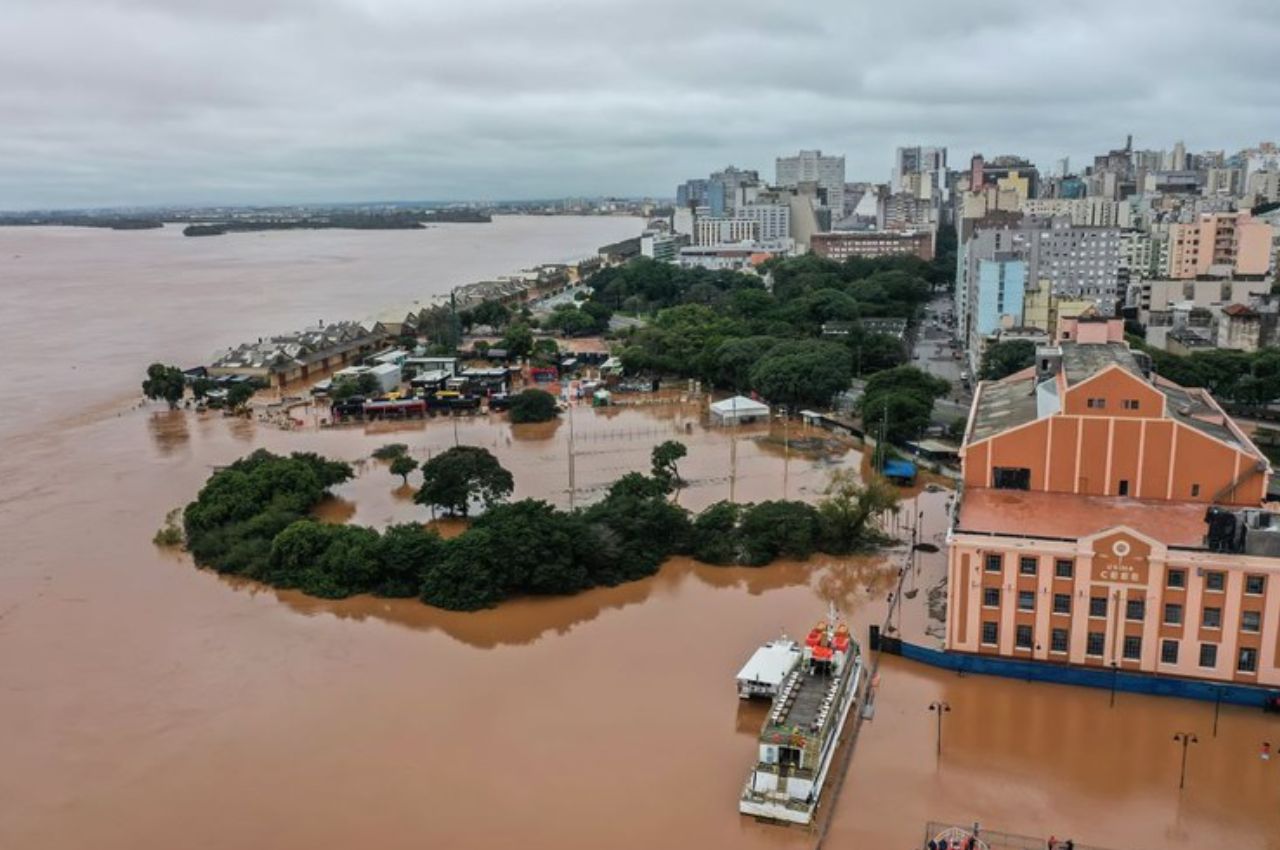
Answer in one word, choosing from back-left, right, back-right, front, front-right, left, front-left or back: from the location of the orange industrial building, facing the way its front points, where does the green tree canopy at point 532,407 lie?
back-right

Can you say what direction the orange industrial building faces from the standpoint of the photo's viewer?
facing the viewer

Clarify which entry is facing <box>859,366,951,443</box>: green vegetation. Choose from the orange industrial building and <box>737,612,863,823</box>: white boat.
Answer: the white boat

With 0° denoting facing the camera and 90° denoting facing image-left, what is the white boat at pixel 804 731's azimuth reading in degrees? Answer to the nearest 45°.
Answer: approximately 180°

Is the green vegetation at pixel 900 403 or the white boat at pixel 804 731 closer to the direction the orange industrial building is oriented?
the white boat

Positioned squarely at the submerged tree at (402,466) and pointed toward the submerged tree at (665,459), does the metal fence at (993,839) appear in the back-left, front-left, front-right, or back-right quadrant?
front-right

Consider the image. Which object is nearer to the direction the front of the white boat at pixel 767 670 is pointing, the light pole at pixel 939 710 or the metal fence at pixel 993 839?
the light pole

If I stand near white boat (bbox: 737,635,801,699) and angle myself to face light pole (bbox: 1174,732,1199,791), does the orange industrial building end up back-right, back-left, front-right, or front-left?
front-left

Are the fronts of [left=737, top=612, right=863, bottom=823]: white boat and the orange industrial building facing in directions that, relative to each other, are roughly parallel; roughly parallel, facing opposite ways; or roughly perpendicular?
roughly parallel, facing opposite ways

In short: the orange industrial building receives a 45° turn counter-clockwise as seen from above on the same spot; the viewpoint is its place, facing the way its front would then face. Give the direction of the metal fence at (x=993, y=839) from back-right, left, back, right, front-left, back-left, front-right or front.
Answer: front-right

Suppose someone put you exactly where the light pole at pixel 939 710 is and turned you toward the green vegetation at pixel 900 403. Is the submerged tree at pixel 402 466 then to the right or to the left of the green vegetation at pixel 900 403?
left

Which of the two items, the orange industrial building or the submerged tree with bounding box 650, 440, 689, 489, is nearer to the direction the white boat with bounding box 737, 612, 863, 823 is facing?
the submerged tree

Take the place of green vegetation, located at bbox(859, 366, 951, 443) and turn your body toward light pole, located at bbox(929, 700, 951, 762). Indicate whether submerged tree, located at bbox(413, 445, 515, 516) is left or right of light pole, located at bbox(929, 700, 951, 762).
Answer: right
